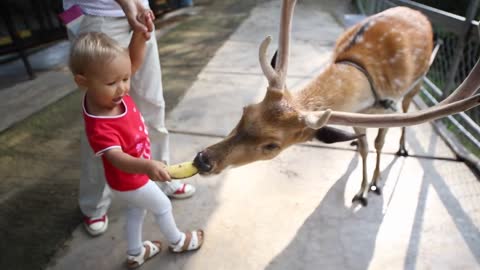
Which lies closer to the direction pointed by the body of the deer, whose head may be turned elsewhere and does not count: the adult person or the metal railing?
the adult person

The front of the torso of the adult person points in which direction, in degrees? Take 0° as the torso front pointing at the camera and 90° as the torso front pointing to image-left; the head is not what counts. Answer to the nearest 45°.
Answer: approximately 315°

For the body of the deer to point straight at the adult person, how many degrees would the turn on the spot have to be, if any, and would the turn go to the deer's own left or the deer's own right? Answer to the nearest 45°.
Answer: approximately 45° to the deer's own right

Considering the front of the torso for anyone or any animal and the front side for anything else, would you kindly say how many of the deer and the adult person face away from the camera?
0

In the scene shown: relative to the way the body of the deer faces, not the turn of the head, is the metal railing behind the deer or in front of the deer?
behind

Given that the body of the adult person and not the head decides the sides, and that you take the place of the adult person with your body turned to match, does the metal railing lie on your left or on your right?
on your left

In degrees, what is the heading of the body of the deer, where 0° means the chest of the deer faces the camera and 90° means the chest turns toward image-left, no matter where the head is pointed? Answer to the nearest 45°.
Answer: approximately 45°
